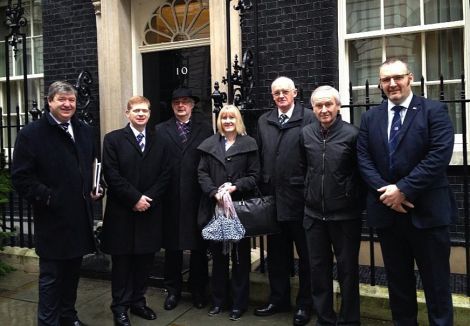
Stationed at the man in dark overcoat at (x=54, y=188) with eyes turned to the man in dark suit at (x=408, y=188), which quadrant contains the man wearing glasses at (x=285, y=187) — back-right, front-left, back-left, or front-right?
front-left

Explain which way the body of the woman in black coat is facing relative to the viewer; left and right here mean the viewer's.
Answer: facing the viewer

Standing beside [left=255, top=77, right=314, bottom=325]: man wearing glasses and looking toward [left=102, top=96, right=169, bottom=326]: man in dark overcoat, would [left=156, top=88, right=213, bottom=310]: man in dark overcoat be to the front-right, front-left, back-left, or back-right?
front-right

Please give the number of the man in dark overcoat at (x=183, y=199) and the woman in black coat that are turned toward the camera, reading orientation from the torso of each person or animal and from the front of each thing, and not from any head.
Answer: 2

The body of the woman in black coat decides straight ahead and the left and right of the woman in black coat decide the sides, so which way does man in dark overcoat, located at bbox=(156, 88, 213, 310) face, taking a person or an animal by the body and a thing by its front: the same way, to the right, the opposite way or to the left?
the same way

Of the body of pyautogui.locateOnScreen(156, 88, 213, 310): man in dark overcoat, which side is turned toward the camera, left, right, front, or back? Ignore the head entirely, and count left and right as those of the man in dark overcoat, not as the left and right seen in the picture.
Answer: front

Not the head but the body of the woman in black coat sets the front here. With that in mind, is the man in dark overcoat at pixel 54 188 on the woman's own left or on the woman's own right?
on the woman's own right

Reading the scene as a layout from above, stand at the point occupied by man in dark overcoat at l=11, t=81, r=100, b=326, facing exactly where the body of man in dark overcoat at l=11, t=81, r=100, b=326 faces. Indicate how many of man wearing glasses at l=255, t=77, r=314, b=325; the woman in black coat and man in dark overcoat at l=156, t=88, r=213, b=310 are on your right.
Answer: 0

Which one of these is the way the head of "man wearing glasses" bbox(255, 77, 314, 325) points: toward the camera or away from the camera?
toward the camera

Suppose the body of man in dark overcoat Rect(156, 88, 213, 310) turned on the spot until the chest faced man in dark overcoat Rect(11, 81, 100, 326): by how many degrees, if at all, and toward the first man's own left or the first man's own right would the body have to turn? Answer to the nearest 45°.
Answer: approximately 45° to the first man's own right

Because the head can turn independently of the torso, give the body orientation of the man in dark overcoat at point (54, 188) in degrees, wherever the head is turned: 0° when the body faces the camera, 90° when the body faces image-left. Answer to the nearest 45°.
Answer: approximately 315°

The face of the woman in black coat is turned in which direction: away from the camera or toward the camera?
toward the camera

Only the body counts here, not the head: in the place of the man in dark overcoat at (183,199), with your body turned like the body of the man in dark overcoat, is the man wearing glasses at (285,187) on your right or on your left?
on your left
